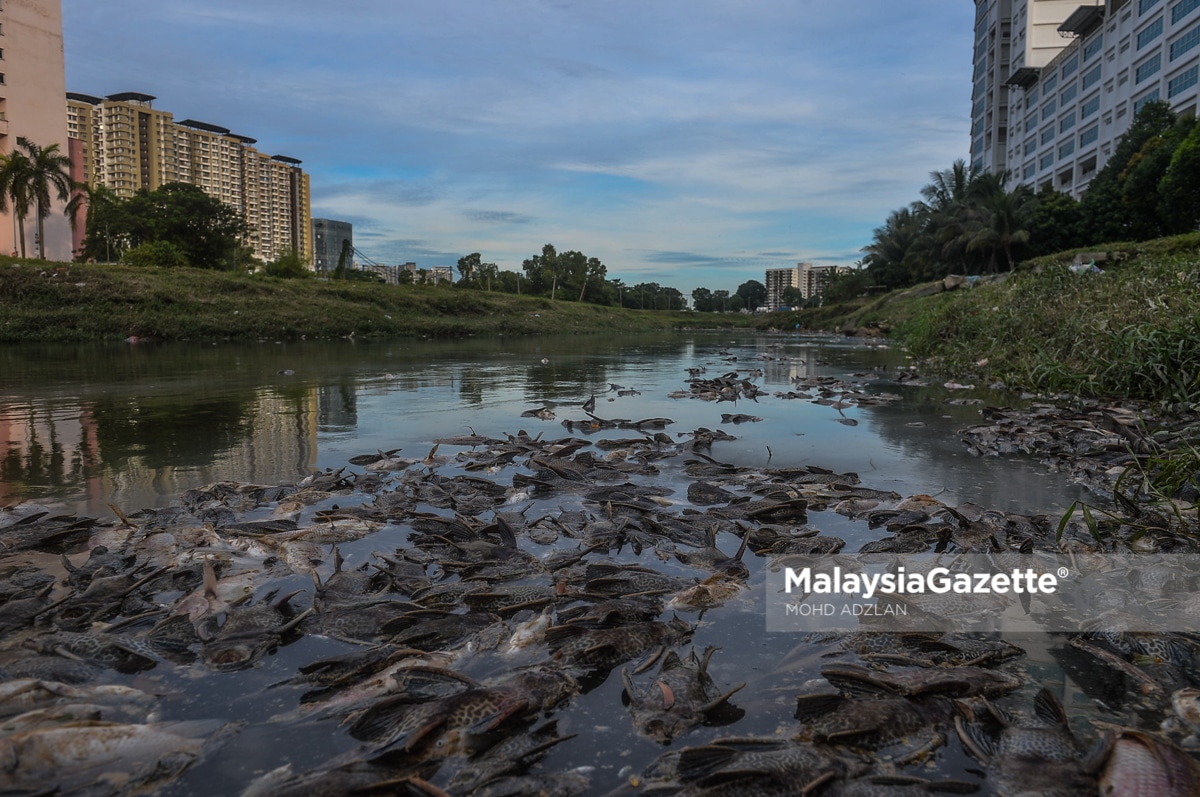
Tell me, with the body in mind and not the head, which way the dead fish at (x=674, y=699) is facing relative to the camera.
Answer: toward the camera

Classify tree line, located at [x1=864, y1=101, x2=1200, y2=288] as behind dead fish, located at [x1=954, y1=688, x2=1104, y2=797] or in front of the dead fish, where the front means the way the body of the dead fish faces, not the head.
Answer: behind

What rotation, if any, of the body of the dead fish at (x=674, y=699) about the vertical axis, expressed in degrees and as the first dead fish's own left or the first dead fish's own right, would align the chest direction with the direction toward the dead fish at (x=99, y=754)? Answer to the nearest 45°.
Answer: approximately 90° to the first dead fish's own right

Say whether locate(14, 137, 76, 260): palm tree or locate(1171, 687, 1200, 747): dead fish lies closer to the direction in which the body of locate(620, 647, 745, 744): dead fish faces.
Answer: the dead fish

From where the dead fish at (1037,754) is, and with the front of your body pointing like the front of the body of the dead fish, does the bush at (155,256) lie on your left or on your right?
on your right

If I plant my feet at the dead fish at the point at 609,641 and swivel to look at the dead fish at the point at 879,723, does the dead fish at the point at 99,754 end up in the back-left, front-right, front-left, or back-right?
back-right

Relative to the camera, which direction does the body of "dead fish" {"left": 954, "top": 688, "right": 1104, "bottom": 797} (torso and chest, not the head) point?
toward the camera
